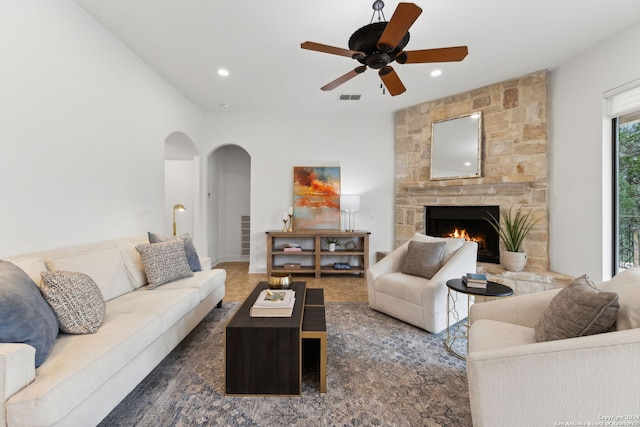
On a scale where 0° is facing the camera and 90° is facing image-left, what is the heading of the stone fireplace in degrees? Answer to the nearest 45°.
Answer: approximately 45°

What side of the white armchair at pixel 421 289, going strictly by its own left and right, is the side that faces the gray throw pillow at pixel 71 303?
front

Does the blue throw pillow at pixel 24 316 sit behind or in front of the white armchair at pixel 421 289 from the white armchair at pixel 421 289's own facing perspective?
in front

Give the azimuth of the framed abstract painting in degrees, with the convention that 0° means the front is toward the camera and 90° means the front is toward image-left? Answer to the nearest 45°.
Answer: approximately 0°

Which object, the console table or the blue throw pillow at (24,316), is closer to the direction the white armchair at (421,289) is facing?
the blue throw pillow

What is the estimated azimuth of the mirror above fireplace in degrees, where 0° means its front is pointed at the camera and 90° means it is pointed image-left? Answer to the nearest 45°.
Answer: approximately 45°

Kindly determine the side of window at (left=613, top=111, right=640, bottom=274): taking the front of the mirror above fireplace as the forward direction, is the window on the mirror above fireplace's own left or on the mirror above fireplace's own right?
on the mirror above fireplace's own left

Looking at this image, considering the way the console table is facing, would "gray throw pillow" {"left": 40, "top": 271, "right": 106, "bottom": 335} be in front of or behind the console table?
in front

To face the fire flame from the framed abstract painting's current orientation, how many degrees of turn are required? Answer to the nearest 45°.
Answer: approximately 90° to its left

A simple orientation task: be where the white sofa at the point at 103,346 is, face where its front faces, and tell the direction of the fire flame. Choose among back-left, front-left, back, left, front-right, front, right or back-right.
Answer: front-left

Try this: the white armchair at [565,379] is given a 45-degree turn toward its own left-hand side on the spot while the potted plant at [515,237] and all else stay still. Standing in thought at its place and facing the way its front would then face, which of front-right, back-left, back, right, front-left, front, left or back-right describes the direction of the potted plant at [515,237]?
back-right

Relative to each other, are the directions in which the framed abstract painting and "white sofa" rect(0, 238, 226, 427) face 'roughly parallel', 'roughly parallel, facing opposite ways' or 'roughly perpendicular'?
roughly perpendicular

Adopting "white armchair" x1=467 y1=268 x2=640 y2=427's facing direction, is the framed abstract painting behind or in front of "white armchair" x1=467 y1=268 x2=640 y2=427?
in front

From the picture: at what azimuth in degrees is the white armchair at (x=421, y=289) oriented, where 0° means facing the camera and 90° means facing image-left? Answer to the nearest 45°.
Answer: approximately 45°

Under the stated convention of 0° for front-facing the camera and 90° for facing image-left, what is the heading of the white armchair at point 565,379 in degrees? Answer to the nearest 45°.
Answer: approximately 90°

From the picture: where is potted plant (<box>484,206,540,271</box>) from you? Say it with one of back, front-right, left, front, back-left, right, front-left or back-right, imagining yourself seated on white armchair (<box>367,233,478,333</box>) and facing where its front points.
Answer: back
